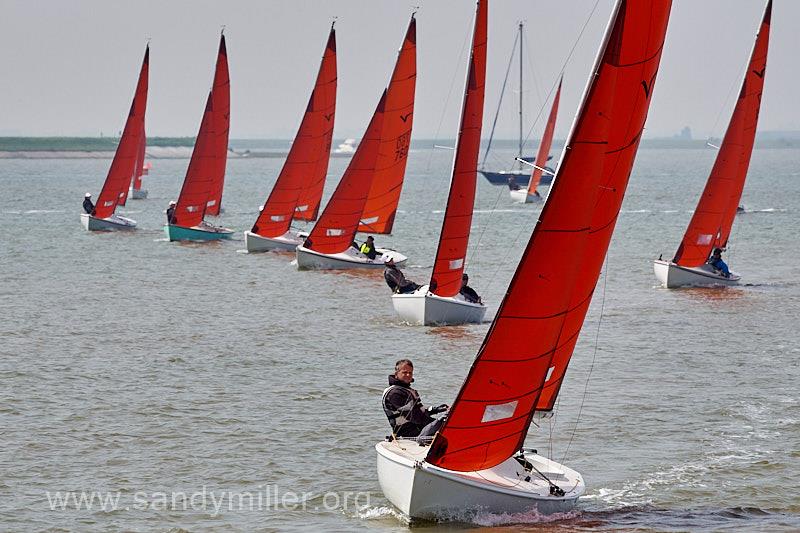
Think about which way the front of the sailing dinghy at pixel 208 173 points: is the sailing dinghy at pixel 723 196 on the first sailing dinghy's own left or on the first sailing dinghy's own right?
on the first sailing dinghy's own left

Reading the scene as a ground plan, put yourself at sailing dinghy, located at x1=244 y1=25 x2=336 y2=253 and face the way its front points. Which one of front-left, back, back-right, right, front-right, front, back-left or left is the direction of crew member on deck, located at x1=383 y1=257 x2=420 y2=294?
front-left

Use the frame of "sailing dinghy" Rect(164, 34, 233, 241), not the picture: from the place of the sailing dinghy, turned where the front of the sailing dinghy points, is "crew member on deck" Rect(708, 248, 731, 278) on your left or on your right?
on your left

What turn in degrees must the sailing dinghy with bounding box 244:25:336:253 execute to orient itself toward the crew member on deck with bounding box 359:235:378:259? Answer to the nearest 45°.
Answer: approximately 45° to its left
